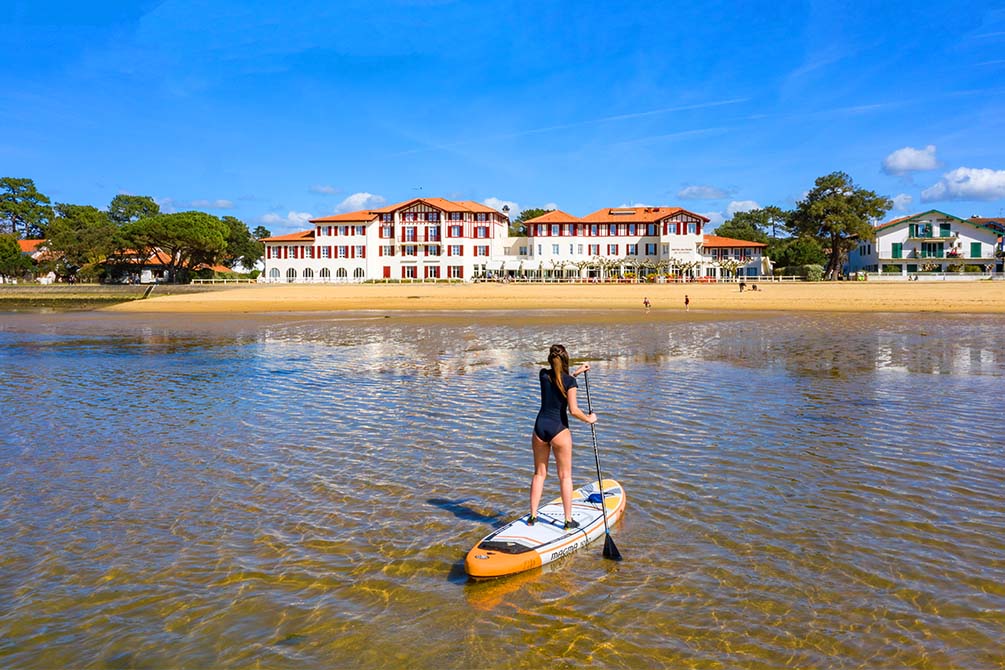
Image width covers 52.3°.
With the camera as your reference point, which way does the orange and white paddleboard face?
facing away from the viewer and to the right of the viewer

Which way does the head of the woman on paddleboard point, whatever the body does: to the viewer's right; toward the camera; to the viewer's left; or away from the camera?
away from the camera
